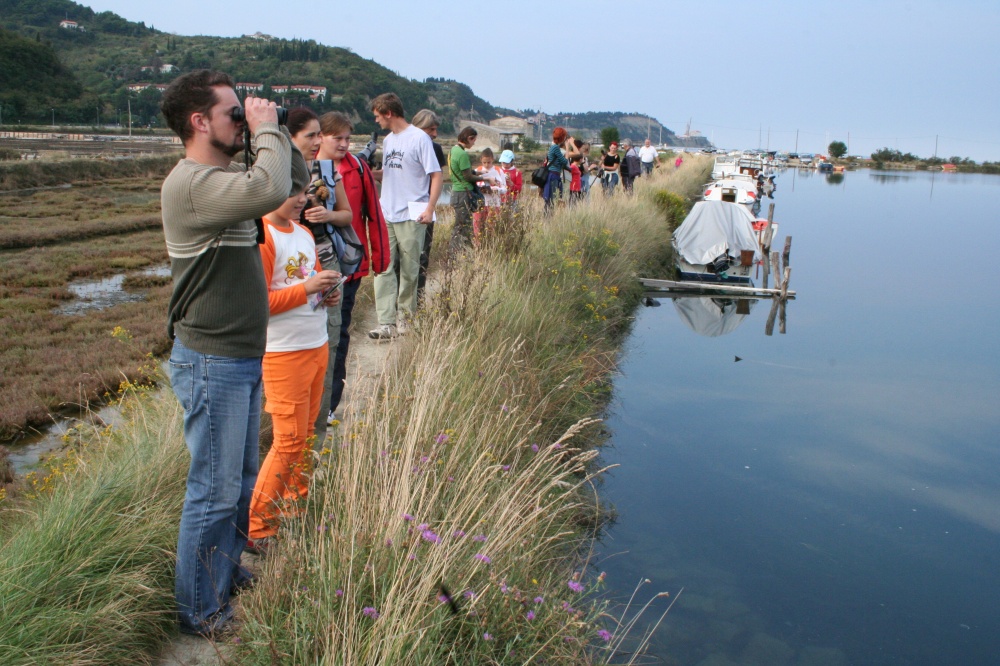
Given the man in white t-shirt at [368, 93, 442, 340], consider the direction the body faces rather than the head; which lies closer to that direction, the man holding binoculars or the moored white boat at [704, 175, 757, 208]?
the man holding binoculars

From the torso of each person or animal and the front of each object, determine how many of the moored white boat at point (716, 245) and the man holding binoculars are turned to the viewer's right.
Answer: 1

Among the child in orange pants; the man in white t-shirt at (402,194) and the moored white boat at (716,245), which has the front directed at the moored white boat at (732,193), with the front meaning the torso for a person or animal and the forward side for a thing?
the moored white boat at (716,245)

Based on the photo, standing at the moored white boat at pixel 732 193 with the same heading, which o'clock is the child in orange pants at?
The child in orange pants is roughly at 6 o'clock from the moored white boat.

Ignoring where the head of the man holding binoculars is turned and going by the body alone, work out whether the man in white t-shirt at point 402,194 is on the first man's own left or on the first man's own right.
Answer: on the first man's own left

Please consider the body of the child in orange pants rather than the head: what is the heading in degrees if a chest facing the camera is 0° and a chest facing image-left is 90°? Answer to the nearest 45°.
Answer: approximately 315°

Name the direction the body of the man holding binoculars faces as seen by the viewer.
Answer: to the viewer's right

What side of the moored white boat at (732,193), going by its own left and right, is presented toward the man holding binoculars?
back

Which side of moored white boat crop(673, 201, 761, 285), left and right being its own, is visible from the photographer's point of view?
back
